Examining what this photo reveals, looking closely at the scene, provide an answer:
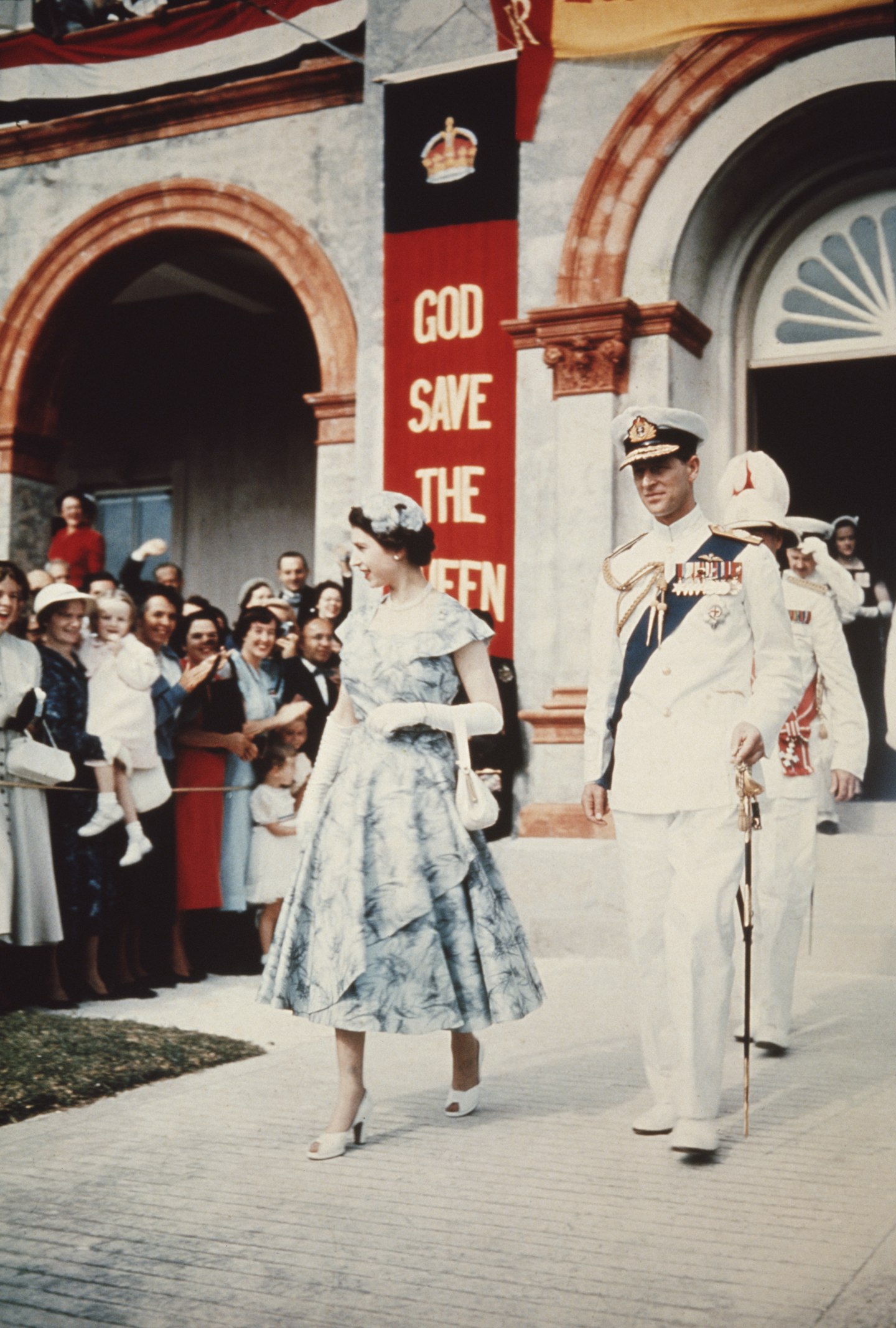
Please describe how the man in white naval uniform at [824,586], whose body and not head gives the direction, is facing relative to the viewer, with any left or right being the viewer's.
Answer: facing the viewer and to the left of the viewer

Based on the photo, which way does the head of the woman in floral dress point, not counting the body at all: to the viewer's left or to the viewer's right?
to the viewer's left

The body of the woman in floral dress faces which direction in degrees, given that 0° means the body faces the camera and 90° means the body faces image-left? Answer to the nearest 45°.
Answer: approximately 45°

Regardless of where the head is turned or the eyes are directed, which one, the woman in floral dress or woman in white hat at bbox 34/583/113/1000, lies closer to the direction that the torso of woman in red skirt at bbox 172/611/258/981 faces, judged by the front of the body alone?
the woman in floral dress

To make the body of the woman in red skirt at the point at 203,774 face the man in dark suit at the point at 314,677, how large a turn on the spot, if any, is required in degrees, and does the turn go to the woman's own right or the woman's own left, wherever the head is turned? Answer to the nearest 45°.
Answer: approximately 90° to the woman's own left

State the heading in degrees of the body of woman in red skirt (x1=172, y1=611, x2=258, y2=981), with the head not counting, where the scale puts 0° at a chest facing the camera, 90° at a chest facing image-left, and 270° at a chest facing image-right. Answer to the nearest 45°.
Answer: approximately 315°

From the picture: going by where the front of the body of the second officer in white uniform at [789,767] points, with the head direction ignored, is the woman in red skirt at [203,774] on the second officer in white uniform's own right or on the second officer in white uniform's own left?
on the second officer in white uniform's own right

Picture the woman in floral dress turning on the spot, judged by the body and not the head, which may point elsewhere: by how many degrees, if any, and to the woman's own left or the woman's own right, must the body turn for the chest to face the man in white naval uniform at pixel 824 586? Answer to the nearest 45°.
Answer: approximately 180°

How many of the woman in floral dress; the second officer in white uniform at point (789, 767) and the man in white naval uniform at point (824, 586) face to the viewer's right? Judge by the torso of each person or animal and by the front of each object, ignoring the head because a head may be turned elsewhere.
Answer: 0

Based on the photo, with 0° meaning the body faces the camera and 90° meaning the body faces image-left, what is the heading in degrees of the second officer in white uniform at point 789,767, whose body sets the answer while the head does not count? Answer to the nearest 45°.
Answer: approximately 45°
